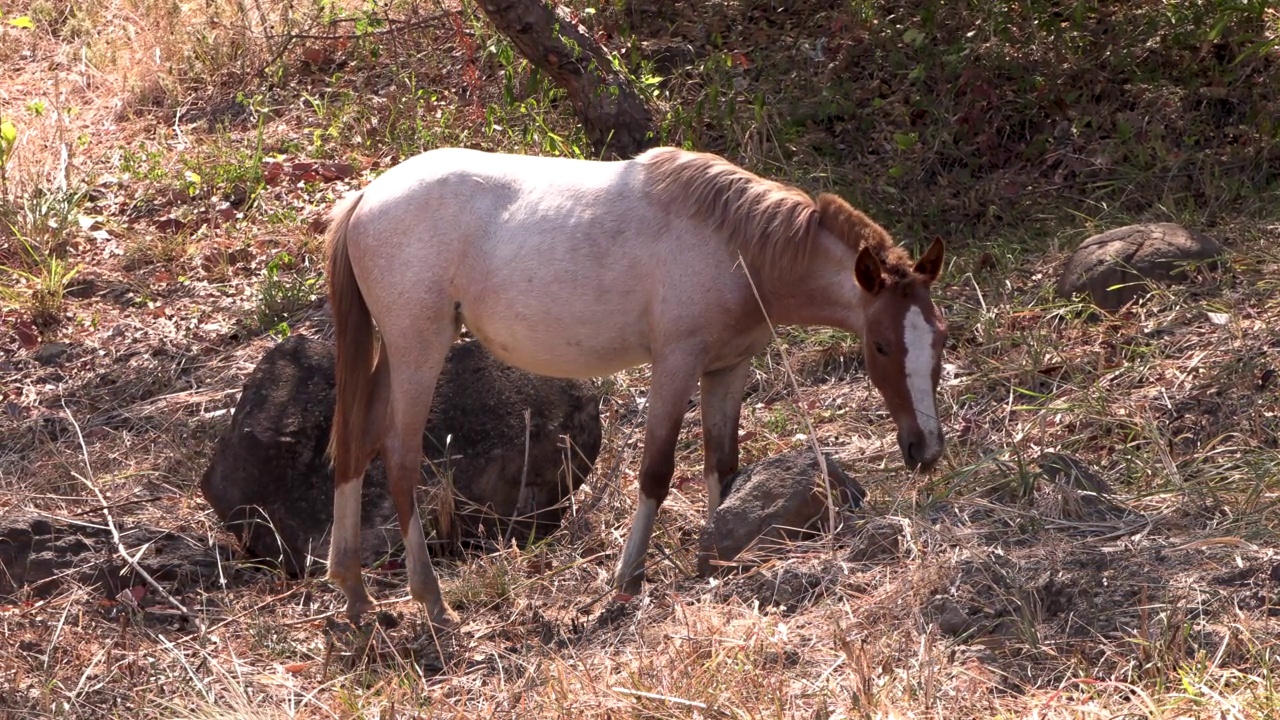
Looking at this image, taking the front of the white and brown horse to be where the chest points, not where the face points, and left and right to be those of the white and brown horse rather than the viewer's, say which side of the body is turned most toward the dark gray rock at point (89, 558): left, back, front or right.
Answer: back

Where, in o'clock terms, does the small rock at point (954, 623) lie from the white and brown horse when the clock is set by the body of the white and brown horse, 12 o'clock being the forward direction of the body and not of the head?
The small rock is roughly at 2 o'clock from the white and brown horse.

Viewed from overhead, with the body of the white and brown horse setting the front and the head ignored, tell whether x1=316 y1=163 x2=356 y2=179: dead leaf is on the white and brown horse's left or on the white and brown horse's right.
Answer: on the white and brown horse's left

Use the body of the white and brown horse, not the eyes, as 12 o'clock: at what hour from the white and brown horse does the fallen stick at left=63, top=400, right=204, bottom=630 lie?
The fallen stick is roughly at 6 o'clock from the white and brown horse.

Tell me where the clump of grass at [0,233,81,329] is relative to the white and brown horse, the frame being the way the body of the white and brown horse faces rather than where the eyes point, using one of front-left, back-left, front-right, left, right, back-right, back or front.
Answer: back-left

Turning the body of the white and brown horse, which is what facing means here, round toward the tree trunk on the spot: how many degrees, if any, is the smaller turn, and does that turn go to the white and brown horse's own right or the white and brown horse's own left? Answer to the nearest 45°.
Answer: approximately 90° to the white and brown horse's own left

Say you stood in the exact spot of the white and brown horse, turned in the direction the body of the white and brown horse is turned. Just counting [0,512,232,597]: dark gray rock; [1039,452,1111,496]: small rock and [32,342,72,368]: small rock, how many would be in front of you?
1

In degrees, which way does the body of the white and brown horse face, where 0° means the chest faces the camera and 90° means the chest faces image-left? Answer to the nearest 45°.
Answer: approximately 270°

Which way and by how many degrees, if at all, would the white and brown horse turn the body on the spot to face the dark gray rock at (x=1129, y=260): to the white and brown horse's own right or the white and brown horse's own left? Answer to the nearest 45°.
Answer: approximately 45° to the white and brown horse's own left

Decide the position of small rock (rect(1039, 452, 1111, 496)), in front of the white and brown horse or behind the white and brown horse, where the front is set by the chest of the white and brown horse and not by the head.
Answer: in front

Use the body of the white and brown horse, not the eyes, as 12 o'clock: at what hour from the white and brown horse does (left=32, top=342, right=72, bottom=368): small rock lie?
The small rock is roughly at 7 o'clock from the white and brown horse.

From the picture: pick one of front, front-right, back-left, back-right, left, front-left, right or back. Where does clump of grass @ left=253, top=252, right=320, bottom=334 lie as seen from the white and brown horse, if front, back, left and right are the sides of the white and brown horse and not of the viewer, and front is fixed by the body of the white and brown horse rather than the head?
back-left
